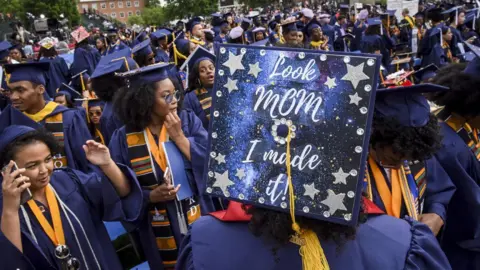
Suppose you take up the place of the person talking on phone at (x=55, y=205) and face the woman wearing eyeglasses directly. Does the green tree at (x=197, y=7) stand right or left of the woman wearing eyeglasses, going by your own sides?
left

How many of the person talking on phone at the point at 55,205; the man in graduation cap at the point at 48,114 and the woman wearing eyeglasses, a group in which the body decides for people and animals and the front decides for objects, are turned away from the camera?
0

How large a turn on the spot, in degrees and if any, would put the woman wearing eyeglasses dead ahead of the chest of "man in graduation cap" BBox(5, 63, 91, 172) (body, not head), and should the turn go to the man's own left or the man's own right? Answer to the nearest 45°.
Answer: approximately 90° to the man's own left

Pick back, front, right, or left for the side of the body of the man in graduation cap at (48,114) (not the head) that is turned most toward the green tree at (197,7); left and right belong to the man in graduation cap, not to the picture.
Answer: back

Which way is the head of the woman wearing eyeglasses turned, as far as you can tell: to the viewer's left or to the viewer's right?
to the viewer's right

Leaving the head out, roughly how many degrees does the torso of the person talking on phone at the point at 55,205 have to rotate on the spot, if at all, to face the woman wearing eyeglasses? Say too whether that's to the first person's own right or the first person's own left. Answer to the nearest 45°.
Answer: approximately 90° to the first person's own left

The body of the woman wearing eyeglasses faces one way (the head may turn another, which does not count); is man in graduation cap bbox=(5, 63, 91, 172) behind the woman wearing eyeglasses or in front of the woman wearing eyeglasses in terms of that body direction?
behind

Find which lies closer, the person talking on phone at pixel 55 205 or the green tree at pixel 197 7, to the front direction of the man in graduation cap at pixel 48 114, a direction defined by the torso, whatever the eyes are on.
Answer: the person talking on phone

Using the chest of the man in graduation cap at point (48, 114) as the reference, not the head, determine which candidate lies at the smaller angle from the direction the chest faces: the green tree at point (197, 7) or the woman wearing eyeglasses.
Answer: the woman wearing eyeglasses

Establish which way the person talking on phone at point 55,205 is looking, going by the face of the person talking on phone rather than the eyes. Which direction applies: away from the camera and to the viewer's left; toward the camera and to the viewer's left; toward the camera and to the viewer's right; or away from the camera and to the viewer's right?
toward the camera and to the viewer's right

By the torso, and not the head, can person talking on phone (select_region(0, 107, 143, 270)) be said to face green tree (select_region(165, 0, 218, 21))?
no

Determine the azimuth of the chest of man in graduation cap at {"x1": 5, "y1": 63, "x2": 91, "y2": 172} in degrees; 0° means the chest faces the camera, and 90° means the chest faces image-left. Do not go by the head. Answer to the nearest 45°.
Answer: approximately 45°

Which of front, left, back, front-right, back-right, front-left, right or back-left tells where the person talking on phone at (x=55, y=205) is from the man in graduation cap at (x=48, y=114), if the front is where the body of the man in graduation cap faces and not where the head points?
front-left

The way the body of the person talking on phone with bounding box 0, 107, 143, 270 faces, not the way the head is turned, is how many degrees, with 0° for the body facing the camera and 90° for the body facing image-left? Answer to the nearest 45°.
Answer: approximately 315°

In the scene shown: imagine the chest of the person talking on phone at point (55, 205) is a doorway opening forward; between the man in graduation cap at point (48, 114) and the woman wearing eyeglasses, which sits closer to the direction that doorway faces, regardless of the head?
the woman wearing eyeglasses
